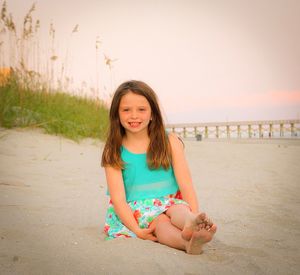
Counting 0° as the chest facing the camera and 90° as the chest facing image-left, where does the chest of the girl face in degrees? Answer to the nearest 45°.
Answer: approximately 0°
